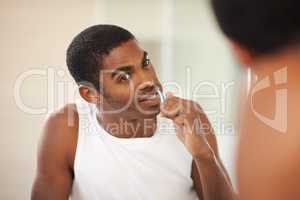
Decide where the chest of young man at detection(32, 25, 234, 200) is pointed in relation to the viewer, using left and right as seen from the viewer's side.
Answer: facing the viewer
